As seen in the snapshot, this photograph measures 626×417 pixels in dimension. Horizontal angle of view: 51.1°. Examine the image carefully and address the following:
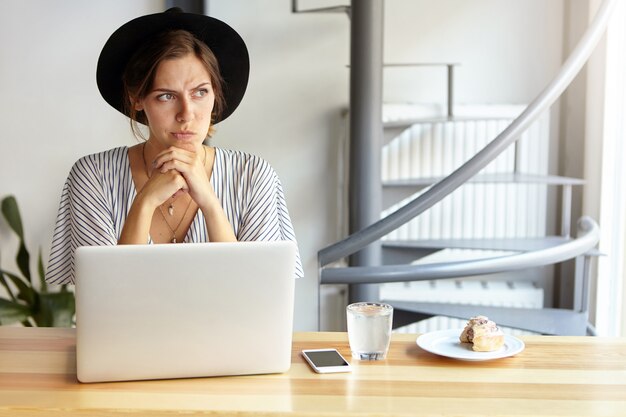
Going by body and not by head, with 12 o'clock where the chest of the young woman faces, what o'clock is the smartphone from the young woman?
The smartphone is roughly at 11 o'clock from the young woman.

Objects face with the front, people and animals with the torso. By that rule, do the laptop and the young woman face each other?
yes

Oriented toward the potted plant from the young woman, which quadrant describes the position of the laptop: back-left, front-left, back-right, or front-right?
back-left

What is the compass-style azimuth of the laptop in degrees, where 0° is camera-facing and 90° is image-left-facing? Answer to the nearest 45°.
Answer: approximately 180°

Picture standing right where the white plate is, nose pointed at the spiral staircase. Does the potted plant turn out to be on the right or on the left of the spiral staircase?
left

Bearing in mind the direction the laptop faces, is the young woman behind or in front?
in front

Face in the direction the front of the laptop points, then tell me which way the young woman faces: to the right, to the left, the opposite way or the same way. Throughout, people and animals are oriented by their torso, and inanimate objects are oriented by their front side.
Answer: the opposite way

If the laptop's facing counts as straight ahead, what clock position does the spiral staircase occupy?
The spiral staircase is roughly at 1 o'clock from the laptop.

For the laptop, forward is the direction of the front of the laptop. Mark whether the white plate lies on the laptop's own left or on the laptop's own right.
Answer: on the laptop's own right
